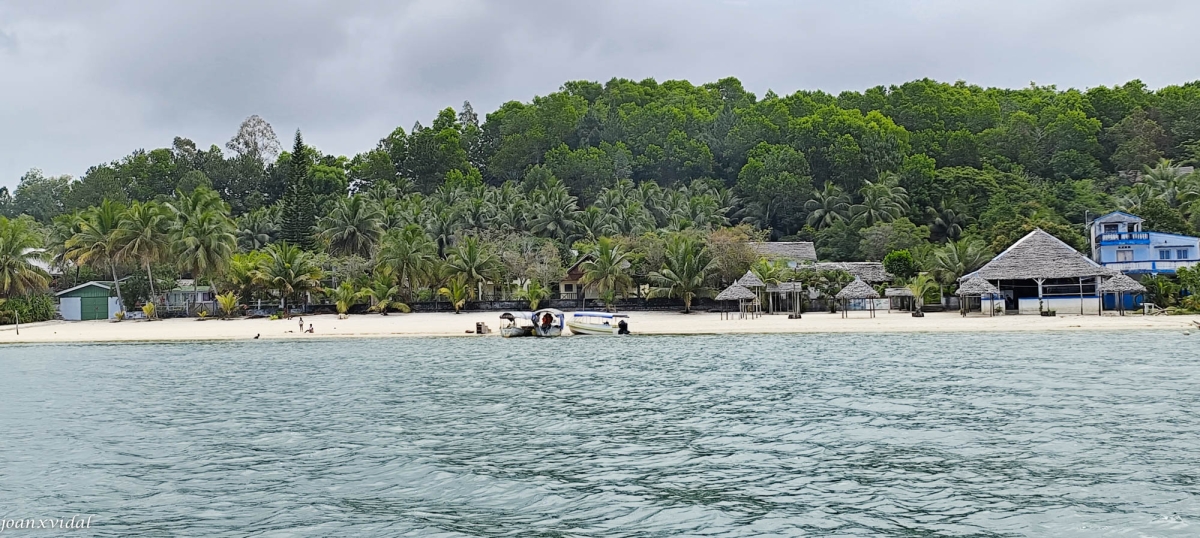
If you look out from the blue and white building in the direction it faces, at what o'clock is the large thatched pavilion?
The large thatched pavilion is roughly at 1 o'clock from the blue and white building.

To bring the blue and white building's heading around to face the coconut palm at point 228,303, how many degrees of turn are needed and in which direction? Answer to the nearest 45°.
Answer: approximately 45° to its right

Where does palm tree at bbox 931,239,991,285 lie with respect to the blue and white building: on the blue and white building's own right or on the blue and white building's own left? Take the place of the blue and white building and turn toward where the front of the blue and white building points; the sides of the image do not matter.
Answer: on the blue and white building's own right

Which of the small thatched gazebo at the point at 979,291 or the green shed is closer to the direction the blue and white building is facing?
the small thatched gazebo

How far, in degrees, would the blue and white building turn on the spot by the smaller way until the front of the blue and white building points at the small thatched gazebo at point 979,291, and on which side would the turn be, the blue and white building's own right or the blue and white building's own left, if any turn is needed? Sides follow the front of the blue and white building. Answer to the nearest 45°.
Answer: approximately 45° to the blue and white building's own right

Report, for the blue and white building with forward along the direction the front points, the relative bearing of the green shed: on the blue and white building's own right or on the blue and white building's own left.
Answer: on the blue and white building's own right

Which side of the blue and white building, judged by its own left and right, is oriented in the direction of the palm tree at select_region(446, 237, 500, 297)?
right

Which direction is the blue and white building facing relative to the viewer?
toward the camera

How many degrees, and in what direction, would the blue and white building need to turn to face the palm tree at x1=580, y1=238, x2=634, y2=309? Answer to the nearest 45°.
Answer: approximately 45° to its right

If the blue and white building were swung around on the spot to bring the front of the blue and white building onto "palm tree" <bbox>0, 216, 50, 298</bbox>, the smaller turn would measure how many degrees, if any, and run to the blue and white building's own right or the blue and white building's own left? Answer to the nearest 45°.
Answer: approximately 45° to the blue and white building's own right

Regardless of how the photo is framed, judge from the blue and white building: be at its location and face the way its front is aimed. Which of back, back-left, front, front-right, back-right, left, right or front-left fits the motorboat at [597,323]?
front-right

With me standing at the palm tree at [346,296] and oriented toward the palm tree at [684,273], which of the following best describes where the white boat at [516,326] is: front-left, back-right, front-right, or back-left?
front-right

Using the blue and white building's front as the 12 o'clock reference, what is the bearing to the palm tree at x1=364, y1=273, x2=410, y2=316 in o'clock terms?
The palm tree is roughly at 2 o'clock from the blue and white building.

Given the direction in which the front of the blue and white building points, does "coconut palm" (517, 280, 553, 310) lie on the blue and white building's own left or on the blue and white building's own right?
on the blue and white building's own right

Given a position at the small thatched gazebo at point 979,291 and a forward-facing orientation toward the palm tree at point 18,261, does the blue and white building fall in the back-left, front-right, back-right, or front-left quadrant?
back-right

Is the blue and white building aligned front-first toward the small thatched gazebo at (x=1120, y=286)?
yes
